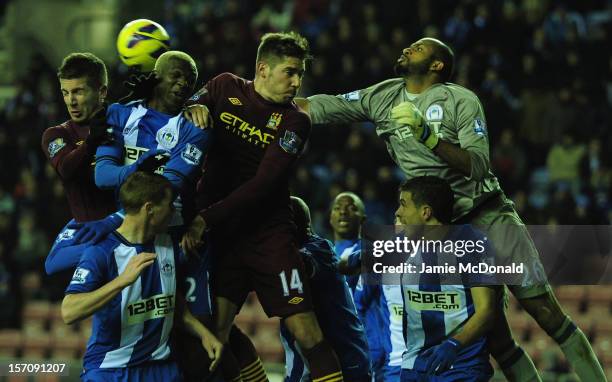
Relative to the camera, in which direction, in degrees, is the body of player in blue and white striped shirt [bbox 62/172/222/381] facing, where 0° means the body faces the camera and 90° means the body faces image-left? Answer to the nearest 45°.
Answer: approximately 315°

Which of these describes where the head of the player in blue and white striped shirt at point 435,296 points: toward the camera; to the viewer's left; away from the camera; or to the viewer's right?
to the viewer's left

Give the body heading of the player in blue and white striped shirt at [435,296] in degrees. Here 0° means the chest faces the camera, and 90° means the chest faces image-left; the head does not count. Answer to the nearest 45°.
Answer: approximately 45°

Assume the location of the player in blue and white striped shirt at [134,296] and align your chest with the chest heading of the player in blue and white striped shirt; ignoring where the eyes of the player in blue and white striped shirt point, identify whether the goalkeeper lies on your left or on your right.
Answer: on your left

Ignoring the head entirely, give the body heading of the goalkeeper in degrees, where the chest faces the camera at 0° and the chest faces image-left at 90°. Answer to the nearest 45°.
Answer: approximately 45°
